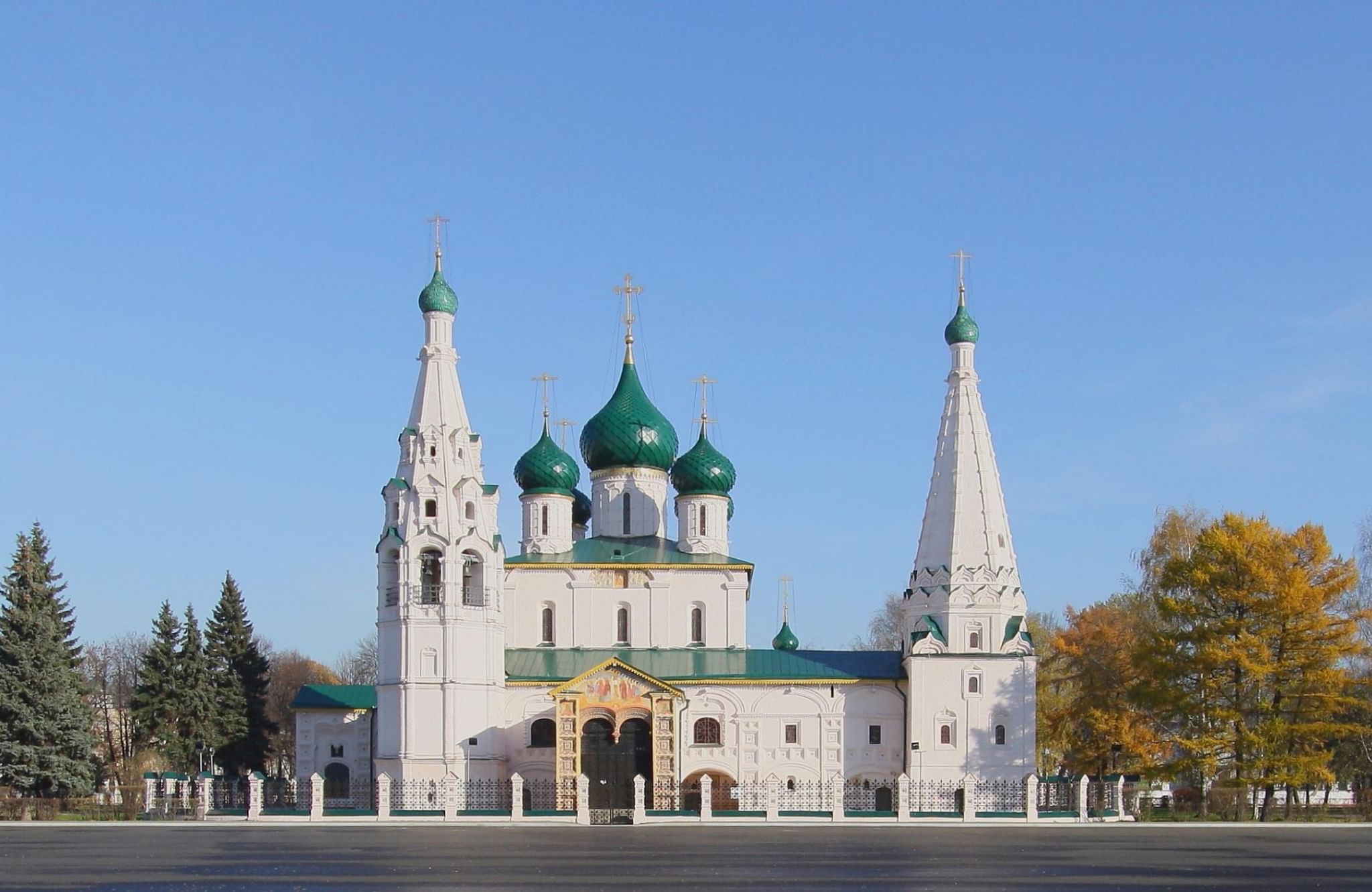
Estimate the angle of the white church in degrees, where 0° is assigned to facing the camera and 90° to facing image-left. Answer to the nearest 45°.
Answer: approximately 0°

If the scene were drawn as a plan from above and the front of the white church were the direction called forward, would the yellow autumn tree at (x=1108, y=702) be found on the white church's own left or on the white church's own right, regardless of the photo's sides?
on the white church's own left

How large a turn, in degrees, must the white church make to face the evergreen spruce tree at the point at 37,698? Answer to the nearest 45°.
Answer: approximately 90° to its right

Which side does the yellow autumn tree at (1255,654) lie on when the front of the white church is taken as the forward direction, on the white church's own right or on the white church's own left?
on the white church's own left

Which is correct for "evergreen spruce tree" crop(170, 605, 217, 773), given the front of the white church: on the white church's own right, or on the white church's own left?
on the white church's own right

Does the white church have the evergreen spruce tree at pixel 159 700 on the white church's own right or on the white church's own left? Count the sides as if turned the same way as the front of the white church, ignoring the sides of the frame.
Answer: on the white church's own right
